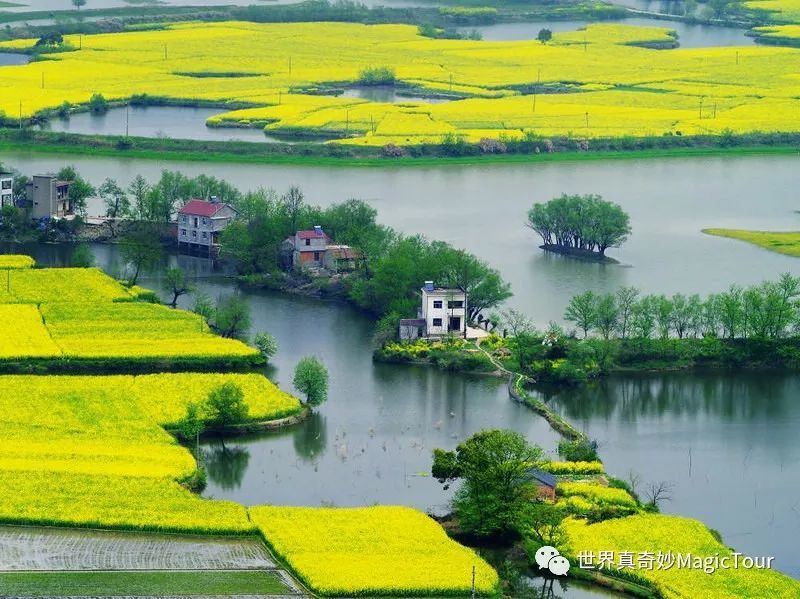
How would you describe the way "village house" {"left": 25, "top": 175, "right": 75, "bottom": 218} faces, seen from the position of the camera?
facing the viewer and to the right of the viewer

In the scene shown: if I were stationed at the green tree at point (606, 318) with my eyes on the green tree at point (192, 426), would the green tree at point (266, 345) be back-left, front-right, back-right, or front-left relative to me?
front-right

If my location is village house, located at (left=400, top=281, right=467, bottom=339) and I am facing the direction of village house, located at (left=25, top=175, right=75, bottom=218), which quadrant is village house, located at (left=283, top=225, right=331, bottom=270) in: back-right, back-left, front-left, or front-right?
front-right

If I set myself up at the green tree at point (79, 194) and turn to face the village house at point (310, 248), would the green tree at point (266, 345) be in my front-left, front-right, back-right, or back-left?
front-right

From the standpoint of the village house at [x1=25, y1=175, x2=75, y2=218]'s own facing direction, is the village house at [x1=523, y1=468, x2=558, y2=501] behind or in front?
in front
